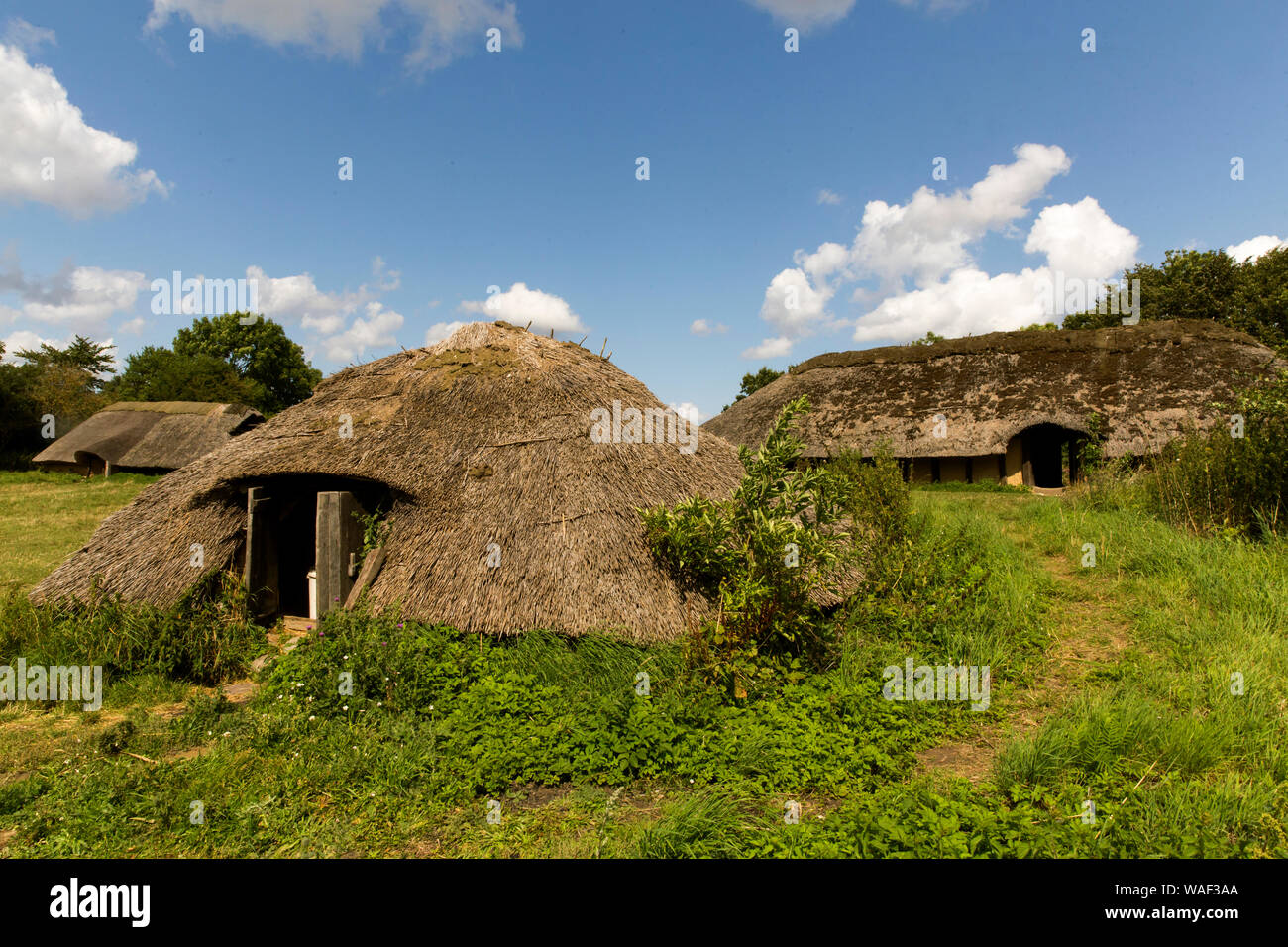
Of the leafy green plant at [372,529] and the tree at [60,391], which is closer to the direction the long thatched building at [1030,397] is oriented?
the leafy green plant

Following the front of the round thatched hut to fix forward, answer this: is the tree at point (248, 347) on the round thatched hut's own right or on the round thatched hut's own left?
on the round thatched hut's own right

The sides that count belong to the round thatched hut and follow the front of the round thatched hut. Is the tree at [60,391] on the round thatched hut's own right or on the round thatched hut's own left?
on the round thatched hut's own right

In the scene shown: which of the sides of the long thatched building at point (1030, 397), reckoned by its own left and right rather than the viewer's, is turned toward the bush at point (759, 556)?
front

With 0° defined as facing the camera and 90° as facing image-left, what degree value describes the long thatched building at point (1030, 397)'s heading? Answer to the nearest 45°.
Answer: approximately 0°

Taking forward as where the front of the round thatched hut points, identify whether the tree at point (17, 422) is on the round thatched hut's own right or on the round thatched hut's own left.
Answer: on the round thatched hut's own right

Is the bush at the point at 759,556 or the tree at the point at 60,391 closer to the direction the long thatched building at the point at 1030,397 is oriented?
the bush

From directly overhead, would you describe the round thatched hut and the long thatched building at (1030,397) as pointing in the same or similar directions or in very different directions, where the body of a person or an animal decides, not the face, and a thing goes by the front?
same or similar directions

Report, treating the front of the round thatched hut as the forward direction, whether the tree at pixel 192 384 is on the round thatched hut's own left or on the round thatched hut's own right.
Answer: on the round thatched hut's own right

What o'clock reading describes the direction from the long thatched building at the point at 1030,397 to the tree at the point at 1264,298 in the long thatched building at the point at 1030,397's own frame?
The tree is roughly at 7 o'clock from the long thatched building.

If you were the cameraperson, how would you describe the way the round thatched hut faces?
facing the viewer and to the left of the viewer

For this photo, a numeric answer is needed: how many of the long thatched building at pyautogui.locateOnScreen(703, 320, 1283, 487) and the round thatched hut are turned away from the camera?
0

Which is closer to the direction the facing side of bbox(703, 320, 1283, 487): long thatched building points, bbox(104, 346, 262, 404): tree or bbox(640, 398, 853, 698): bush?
the bush
